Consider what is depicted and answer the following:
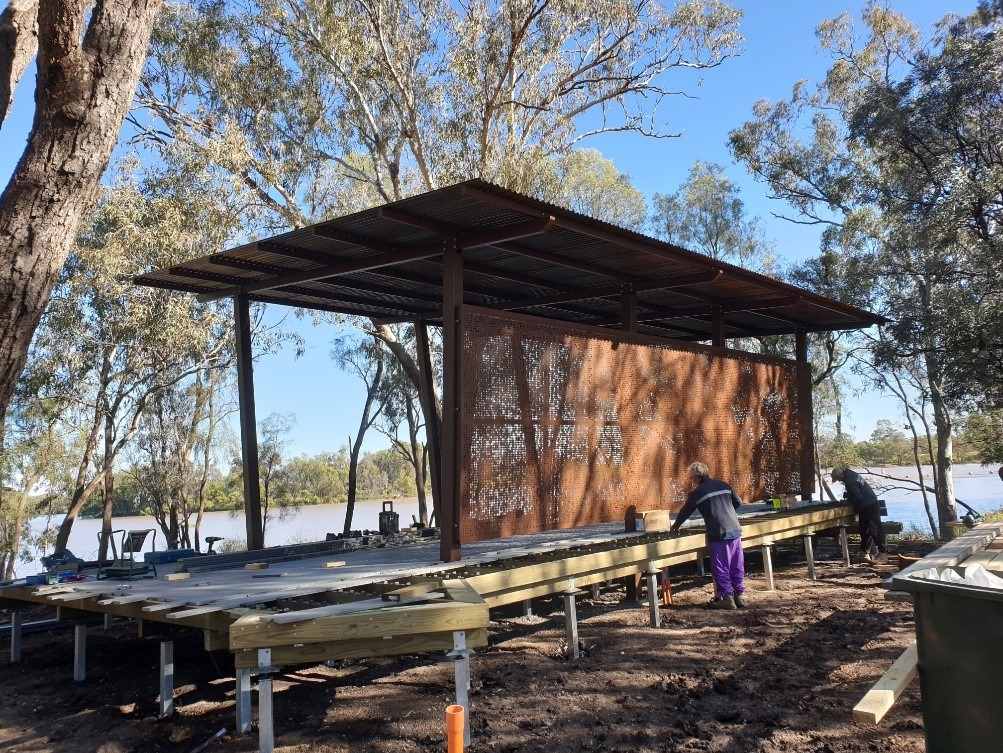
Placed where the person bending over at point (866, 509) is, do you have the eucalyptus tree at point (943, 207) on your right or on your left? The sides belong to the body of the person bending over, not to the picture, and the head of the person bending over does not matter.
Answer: on your right

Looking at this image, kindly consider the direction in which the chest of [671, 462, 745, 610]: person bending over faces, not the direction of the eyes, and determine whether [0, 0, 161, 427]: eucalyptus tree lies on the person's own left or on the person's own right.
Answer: on the person's own left

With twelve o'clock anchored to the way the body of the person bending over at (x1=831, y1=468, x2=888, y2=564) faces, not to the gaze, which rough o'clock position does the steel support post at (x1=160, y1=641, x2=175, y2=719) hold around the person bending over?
The steel support post is roughly at 10 o'clock from the person bending over.

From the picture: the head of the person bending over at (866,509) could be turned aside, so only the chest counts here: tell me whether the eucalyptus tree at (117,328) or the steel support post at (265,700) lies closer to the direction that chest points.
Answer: the eucalyptus tree

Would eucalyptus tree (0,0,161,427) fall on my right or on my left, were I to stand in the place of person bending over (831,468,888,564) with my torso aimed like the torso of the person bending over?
on my left

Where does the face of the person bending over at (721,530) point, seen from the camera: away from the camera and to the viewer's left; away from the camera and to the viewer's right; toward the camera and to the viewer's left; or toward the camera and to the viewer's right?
away from the camera and to the viewer's left

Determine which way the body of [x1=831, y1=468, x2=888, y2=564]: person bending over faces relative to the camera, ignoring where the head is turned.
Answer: to the viewer's left

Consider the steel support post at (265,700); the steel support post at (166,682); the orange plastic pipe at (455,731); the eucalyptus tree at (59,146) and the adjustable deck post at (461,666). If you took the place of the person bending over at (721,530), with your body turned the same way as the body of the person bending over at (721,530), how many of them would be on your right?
0

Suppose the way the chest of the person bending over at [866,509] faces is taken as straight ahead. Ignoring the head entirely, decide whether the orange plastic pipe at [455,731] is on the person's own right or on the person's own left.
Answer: on the person's own left

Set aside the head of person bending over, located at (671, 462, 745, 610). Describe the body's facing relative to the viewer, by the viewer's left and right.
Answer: facing away from the viewer and to the left of the viewer

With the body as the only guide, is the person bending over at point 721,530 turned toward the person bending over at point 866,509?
no

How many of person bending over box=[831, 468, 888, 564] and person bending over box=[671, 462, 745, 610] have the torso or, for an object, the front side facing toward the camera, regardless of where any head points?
0

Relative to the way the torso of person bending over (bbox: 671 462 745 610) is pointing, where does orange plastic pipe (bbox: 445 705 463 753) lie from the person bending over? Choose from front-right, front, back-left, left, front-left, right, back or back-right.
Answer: back-left

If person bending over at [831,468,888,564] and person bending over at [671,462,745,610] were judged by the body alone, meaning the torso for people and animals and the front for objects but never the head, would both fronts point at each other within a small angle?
no

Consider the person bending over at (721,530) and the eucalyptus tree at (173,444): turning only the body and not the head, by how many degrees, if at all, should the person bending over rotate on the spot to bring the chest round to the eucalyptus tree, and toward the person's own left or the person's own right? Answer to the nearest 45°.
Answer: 0° — they already face it

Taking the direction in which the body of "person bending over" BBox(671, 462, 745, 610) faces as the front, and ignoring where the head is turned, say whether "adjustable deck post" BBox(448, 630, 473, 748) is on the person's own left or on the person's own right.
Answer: on the person's own left

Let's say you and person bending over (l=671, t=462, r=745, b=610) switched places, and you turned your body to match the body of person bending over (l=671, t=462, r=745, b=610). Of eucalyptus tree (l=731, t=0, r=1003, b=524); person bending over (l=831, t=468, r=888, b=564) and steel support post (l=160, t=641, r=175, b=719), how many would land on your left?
1
